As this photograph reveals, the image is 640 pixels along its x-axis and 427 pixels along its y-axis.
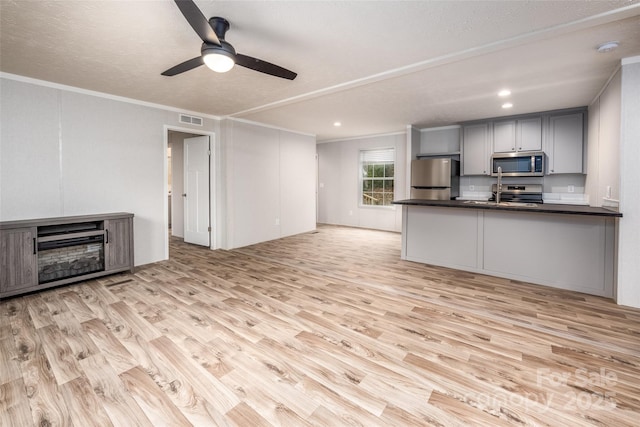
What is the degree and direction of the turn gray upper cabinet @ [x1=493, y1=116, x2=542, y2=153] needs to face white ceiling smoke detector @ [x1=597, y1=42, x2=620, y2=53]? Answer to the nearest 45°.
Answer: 0° — it already faces it

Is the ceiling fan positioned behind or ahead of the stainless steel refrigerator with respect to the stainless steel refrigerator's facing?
ahead

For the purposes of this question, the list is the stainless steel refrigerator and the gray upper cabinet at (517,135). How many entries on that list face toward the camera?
2

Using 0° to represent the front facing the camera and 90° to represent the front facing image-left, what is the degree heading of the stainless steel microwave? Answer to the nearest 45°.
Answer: approximately 0°

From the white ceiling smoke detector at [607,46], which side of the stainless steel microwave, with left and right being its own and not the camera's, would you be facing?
front

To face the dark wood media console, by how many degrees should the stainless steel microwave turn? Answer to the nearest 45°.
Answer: approximately 45° to its right

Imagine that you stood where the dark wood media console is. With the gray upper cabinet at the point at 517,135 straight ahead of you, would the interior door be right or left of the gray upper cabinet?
left

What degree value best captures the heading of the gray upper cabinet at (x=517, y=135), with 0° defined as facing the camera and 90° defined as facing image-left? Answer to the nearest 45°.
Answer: approximately 0°

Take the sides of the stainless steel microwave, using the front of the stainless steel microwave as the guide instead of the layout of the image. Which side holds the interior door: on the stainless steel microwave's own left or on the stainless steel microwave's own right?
on the stainless steel microwave's own right
